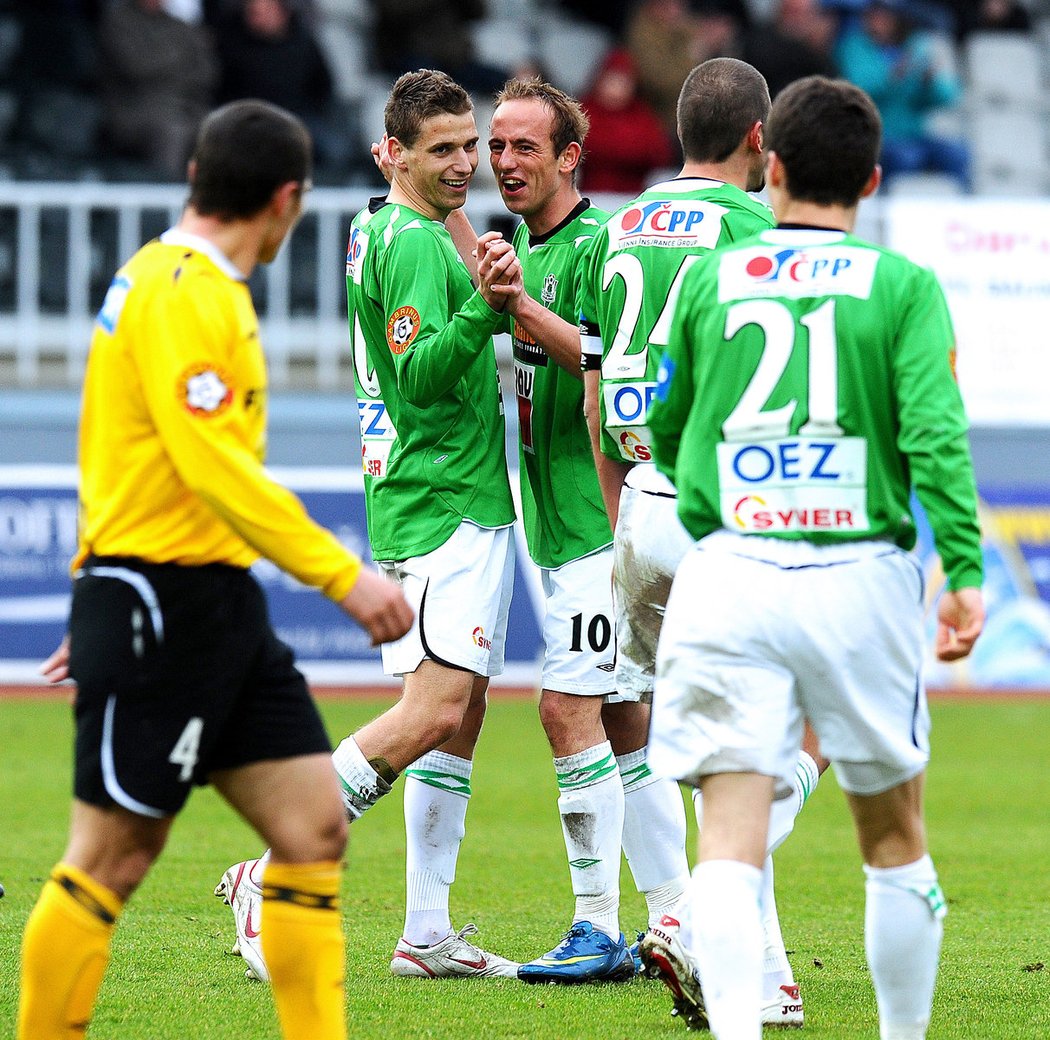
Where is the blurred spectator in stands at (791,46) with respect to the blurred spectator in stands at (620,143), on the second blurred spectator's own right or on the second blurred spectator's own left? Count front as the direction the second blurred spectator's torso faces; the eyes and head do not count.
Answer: on the second blurred spectator's own left

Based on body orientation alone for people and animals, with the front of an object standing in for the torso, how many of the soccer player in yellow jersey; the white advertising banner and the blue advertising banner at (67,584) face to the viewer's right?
1

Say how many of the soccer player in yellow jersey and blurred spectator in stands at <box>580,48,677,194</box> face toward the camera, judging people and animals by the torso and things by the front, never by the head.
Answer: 1

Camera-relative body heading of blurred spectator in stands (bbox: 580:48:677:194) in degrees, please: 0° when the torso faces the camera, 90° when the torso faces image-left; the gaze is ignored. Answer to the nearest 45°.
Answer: approximately 0°

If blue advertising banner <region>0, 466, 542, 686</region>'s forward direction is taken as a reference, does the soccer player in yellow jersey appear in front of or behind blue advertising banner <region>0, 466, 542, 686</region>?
in front

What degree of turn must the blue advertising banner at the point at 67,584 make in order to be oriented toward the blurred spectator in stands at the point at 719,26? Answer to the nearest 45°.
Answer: approximately 135° to its left

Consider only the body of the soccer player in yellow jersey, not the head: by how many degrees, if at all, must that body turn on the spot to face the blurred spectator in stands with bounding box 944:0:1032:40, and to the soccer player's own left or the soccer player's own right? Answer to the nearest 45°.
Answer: approximately 45° to the soccer player's own left

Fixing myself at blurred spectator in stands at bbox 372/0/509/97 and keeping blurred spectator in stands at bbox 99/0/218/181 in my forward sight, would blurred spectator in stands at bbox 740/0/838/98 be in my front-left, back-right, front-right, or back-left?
back-left

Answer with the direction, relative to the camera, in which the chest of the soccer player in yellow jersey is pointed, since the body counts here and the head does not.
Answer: to the viewer's right
